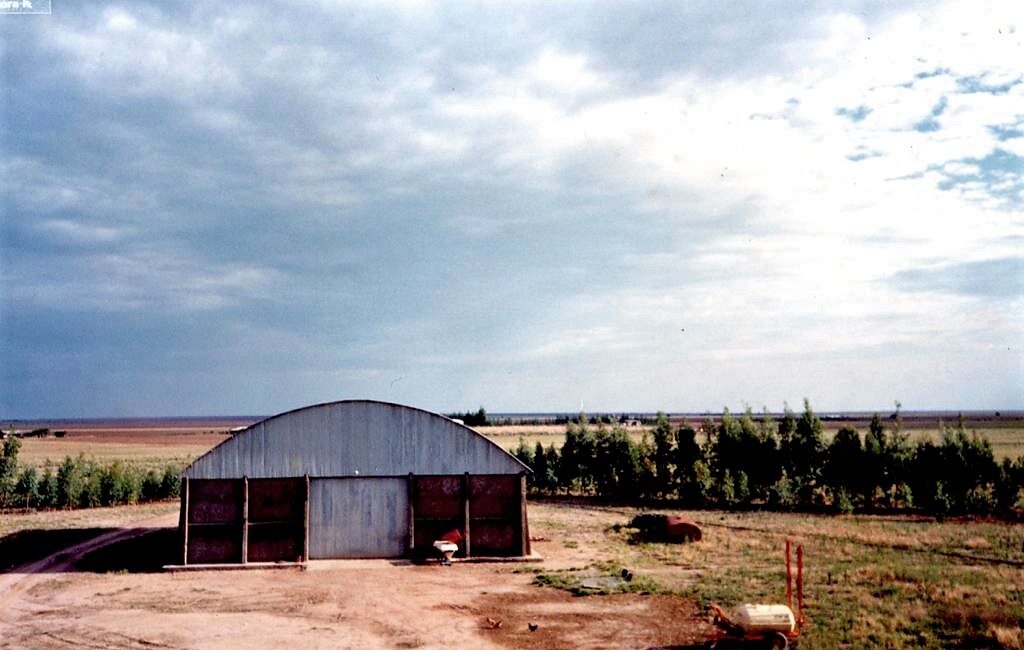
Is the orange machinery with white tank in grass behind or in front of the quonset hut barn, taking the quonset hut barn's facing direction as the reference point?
in front

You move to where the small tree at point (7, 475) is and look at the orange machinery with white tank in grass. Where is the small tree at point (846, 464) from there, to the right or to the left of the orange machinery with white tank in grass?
left

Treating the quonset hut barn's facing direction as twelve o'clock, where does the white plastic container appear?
The white plastic container is roughly at 11 o'clock from the quonset hut barn.

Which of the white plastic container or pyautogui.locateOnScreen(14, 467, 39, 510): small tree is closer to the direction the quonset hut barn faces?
the white plastic container

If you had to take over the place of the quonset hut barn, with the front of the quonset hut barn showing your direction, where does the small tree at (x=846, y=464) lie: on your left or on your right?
on your left

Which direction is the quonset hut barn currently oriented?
toward the camera

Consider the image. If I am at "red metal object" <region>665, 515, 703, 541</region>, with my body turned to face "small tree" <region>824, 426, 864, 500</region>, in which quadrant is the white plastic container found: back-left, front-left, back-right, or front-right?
back-right

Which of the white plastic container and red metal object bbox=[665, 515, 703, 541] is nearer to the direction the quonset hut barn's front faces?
the white plastic container

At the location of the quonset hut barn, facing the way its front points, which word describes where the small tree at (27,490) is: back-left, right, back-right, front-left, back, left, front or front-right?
back-right

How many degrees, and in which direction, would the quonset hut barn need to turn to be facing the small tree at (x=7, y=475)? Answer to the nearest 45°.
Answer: approximately 135° to its right
